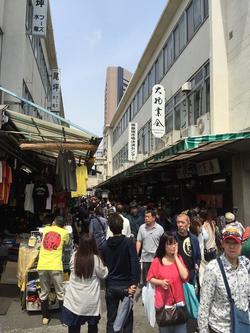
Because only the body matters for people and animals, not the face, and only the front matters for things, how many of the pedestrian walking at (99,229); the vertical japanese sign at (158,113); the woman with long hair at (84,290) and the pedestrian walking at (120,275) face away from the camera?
3

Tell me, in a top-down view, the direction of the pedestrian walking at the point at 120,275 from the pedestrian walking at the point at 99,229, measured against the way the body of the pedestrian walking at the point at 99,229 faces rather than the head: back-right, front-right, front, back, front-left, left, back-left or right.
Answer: back

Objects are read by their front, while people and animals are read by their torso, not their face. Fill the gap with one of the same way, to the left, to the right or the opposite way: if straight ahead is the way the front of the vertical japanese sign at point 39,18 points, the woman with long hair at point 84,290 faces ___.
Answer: the opposite way

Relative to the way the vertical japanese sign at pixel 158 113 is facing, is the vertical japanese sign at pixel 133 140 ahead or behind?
behind

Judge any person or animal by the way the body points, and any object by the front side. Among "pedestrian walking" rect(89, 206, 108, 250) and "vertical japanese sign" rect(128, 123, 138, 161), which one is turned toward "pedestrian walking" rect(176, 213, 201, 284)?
the vertical japanese sign

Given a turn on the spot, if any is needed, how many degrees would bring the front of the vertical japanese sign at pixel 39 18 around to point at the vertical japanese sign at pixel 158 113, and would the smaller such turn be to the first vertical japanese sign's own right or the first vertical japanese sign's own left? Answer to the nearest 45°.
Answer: approximately 90° to the first vertical japanese sign's own left

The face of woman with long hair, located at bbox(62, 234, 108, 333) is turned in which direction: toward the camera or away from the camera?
away from the camera

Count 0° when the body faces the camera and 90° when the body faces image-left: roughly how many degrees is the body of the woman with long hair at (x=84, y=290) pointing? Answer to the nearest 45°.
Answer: approximately 180°
